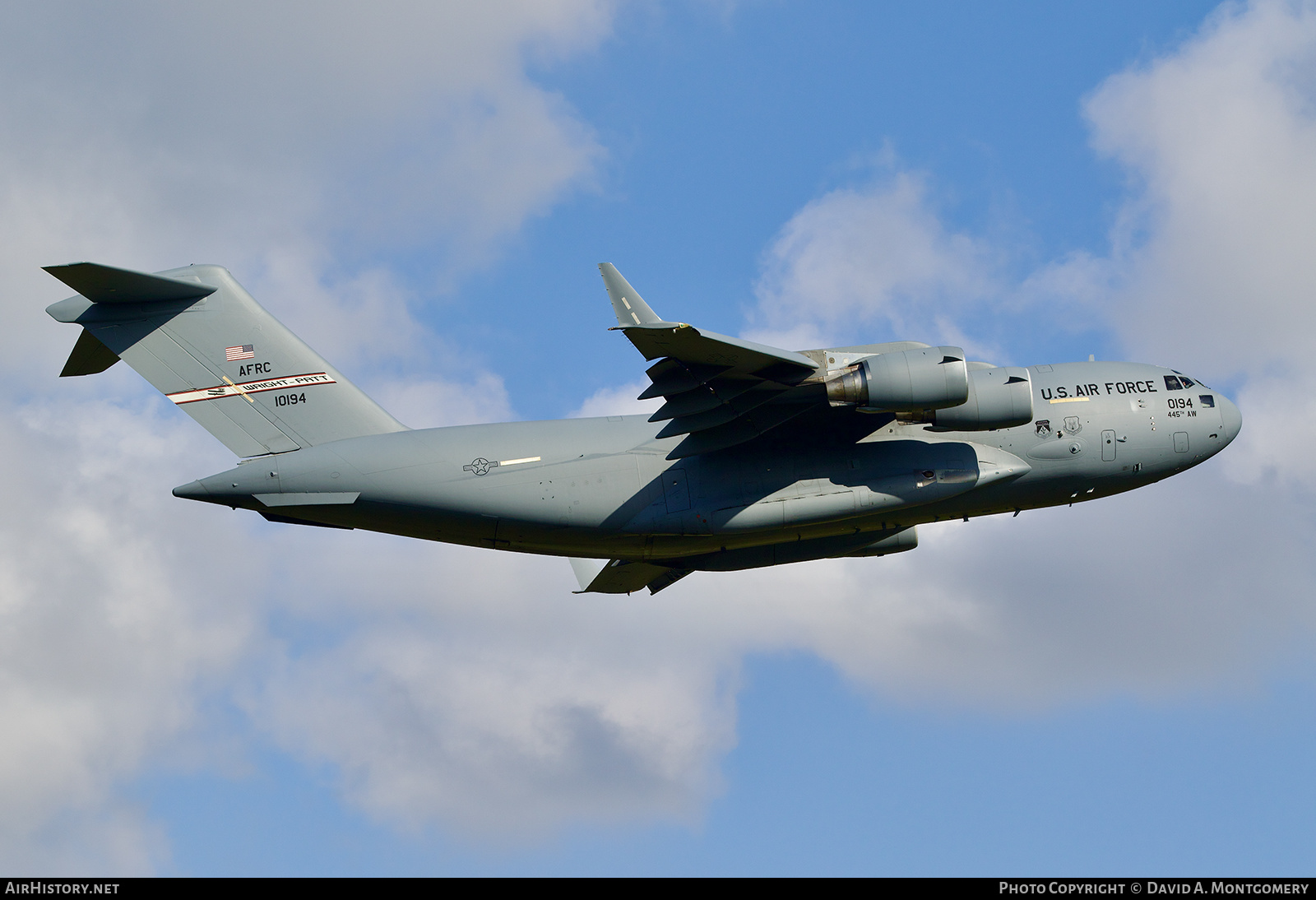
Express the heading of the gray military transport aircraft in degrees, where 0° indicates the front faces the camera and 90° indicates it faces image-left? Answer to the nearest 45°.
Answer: approximately 270°
